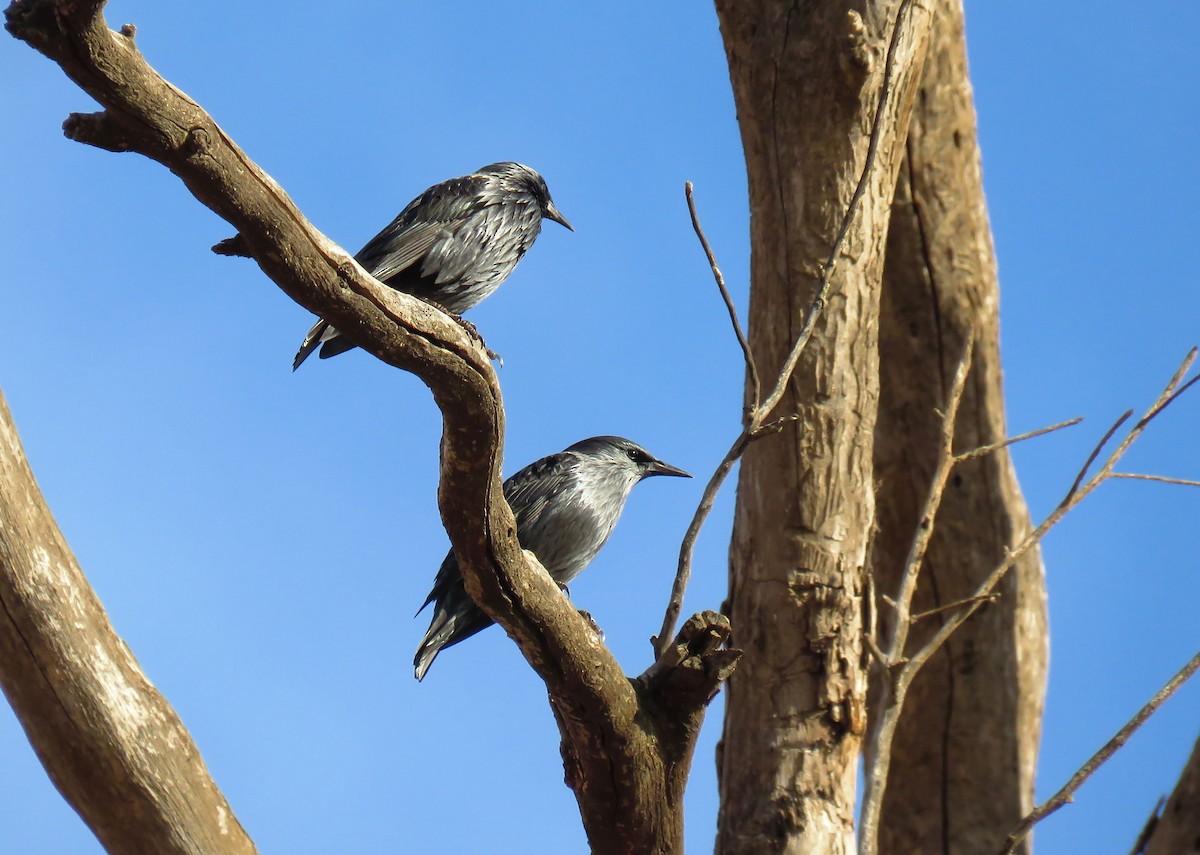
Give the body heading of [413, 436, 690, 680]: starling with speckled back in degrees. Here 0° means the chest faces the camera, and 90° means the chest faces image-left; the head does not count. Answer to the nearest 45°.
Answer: approximately 270°

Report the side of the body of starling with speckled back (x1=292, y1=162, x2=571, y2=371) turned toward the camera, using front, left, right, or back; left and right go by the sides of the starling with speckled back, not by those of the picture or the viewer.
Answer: right

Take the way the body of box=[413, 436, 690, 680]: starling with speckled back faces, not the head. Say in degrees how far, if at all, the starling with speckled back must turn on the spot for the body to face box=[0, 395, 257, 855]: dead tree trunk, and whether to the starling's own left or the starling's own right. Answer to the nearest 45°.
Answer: approximately 135° to the starling's own right

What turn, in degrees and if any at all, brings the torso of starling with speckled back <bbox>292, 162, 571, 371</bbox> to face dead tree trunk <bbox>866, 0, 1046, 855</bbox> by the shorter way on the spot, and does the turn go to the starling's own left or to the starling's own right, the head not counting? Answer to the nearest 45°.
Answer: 0° — it already faces it

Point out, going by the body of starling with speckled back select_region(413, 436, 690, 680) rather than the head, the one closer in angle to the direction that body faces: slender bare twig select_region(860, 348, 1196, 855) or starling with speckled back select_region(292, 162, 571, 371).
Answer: the slender bare twig
